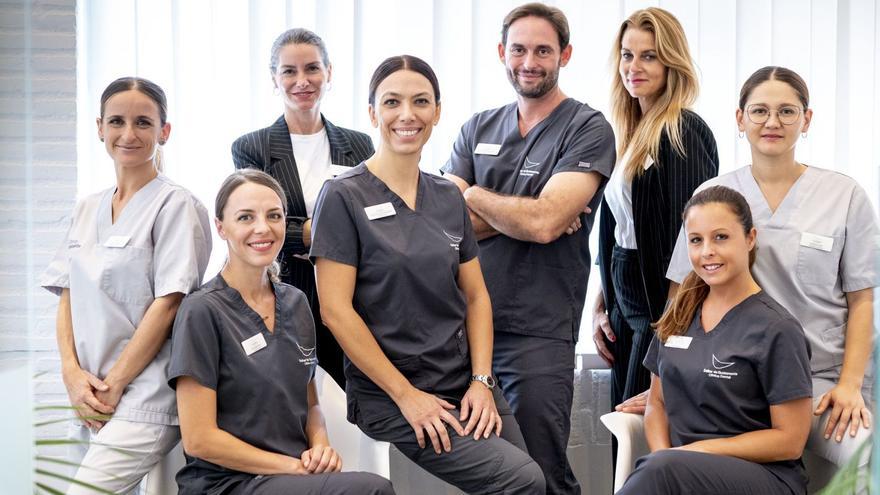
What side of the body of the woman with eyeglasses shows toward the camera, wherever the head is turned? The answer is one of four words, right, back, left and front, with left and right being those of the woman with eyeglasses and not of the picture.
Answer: front

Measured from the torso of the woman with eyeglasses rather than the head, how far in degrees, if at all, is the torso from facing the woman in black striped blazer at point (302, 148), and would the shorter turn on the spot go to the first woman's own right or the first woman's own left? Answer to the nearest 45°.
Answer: approximately 90° to the first woman's own right

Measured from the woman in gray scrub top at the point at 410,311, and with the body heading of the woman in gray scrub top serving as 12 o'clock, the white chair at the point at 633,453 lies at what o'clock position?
The white chair is roughly at 10 o'clock from the woman in gray scrub top.

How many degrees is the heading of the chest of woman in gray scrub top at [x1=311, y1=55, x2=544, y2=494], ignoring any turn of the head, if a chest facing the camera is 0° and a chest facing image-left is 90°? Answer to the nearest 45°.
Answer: approximately 315°

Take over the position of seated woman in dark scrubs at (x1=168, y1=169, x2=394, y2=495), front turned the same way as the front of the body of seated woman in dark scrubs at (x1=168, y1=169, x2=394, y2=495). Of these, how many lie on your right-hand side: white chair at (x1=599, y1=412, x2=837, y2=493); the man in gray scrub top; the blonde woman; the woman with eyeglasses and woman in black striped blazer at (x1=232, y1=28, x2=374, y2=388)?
0

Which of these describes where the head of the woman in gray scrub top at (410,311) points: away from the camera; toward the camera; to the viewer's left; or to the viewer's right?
toward the camera

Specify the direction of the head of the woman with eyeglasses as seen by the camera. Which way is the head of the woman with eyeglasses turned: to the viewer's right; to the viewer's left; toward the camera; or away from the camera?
toward the camera

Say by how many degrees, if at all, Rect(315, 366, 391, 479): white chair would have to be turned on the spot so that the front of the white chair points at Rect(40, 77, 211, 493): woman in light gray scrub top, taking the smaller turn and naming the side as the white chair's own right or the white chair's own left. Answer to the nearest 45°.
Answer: approximately 135° to the white chair's own right

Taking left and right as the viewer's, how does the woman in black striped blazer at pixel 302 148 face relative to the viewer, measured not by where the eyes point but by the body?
facing the viewer

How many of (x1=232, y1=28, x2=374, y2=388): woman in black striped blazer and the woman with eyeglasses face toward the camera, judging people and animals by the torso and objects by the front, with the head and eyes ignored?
2

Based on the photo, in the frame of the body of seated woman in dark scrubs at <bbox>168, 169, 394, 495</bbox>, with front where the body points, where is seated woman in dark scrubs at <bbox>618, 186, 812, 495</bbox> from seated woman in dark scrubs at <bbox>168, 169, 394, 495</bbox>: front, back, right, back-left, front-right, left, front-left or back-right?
front-left

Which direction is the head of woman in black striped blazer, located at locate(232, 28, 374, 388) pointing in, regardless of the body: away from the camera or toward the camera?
toward the camera

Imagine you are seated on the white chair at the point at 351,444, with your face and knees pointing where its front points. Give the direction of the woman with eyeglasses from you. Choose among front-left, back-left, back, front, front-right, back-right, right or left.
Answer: front-left

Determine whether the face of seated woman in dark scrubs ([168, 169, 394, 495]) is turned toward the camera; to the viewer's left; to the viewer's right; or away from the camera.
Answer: toward the camera

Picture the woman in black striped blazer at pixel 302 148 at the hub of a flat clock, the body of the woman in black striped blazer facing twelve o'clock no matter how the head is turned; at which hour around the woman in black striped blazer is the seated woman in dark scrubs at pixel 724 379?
The seated woman in dark scrubs is roughly at 10 o'clock from the woman in black striped blazer.

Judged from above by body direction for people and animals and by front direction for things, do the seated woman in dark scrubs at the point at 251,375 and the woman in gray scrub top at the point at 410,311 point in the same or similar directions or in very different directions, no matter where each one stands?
same or similar directions
